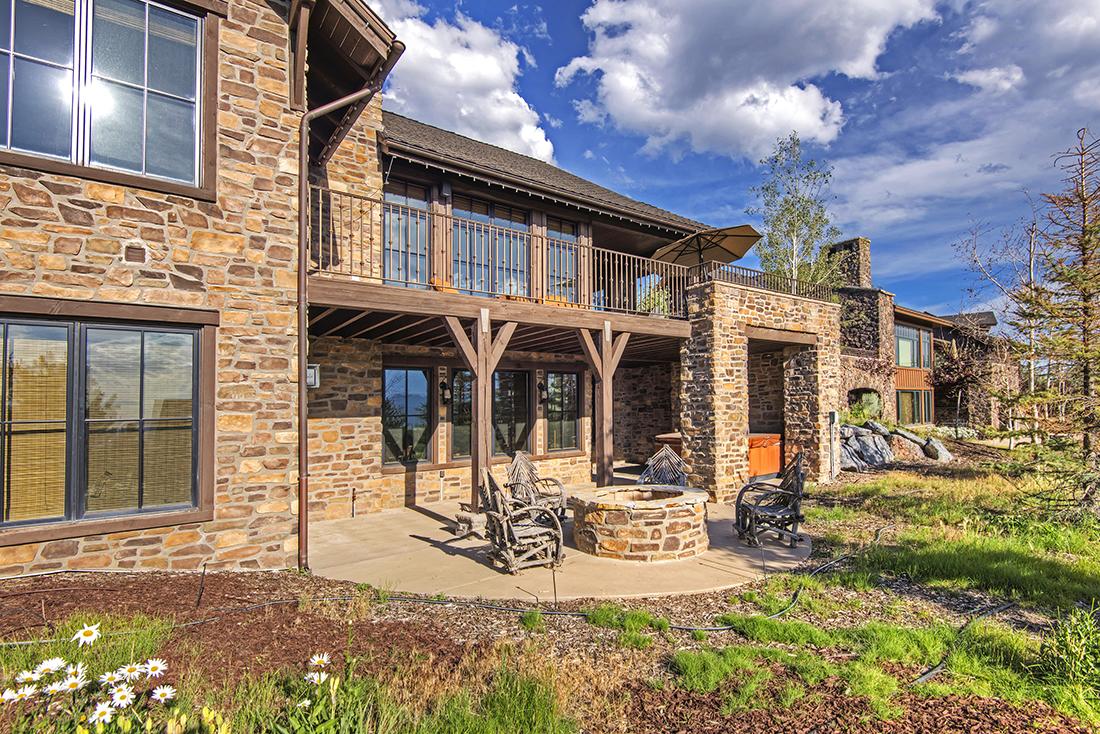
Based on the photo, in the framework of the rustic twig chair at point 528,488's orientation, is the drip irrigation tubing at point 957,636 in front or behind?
in front

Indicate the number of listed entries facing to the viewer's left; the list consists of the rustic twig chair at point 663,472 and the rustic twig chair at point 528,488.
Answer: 0

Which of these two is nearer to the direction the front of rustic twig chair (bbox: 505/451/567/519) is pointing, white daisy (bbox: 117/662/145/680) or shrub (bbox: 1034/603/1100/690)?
the shrub

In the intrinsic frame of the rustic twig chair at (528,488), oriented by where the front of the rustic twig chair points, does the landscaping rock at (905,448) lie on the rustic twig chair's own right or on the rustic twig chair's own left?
on the rustic twig chair's own left

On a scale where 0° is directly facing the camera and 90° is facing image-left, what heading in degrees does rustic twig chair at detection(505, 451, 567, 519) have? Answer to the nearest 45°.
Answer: approximately 315°

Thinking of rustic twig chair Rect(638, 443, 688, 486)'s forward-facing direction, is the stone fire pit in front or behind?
in front

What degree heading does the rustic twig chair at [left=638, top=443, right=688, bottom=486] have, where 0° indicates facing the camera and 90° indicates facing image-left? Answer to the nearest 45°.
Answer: approximately 0°

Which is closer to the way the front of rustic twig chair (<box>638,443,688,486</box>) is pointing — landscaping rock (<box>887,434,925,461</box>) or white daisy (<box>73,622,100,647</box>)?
the white daisy

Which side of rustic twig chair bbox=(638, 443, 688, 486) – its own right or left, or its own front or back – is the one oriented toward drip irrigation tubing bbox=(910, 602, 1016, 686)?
front

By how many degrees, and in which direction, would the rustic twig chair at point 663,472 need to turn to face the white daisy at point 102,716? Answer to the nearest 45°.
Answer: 0° — it already faces it
